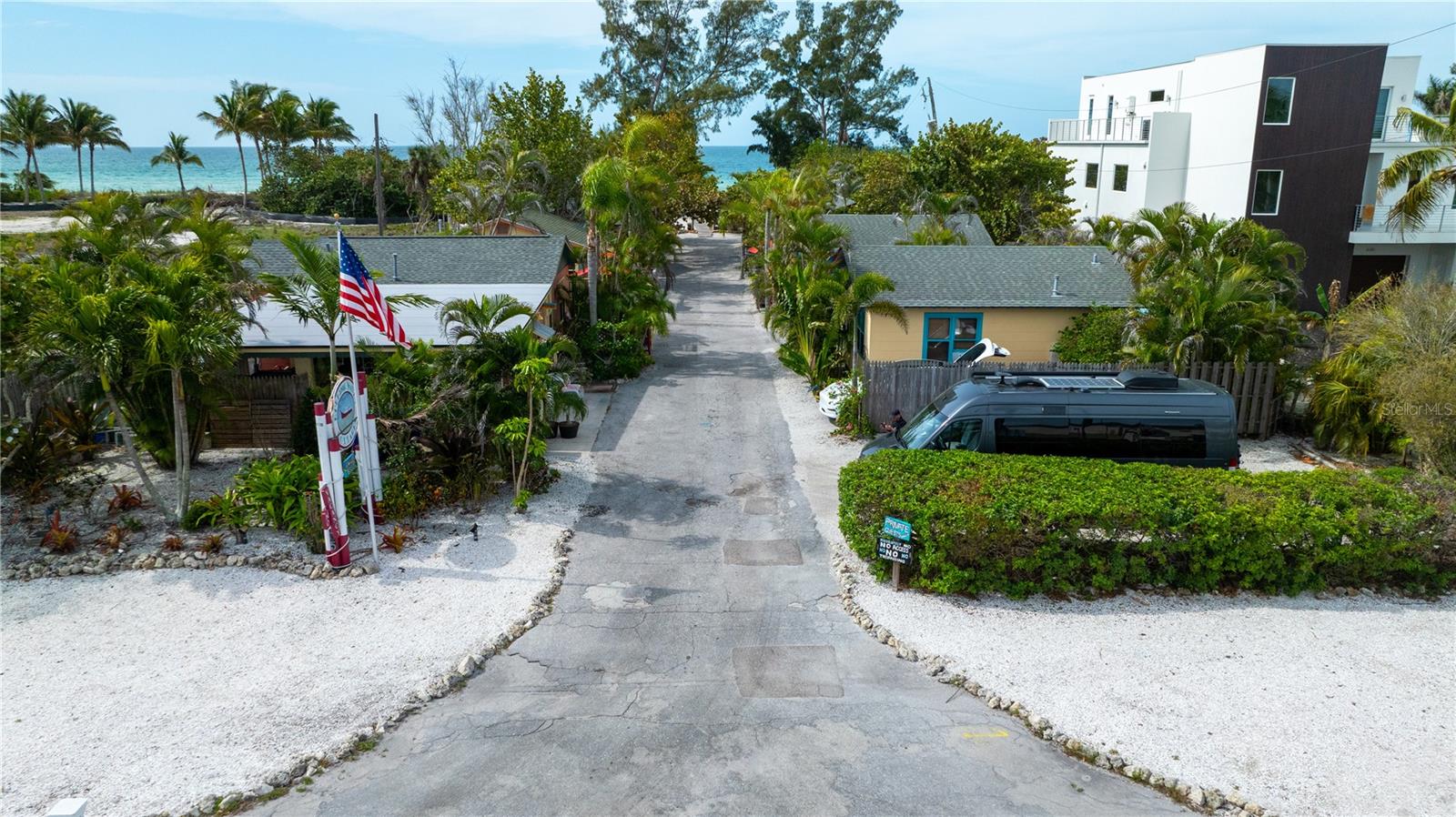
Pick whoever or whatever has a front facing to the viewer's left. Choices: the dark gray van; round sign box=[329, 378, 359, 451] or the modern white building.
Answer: the dark gray van

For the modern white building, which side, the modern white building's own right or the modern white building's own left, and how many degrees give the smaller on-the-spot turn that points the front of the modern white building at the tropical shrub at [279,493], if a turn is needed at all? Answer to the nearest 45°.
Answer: approximately 90° to the modern white building's own right

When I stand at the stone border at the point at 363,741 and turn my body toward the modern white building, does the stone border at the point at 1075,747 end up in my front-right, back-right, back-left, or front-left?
front-right

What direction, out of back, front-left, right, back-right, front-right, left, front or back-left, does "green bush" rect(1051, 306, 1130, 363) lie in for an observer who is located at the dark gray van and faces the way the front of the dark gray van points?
right

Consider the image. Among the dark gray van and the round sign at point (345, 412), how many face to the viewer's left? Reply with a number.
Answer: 1

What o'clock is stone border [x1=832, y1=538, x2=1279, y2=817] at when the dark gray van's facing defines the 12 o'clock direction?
The stone border is roughly at 9 o'clock from the dark gray van.

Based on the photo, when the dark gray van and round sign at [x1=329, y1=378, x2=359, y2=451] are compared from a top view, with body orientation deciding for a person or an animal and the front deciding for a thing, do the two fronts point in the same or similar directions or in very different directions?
very different directions

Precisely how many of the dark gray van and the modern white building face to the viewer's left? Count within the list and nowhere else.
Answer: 1

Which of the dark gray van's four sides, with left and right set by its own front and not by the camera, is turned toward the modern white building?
right

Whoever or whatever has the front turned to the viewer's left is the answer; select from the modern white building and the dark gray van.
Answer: the dark gray van

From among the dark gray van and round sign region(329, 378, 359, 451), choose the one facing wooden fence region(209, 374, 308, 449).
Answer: the dark gray van

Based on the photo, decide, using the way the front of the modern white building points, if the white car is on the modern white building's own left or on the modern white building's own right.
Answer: on the modern white building's own right

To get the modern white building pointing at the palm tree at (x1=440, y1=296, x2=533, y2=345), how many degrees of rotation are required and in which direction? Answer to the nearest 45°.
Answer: approximately 90° to its right

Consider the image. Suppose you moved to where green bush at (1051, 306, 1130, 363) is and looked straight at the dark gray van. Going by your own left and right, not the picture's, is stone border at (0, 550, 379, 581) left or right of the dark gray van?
right

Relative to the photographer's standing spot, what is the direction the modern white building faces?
facing the viewer and to the right of the viewer

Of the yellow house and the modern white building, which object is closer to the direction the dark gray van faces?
the yellow house

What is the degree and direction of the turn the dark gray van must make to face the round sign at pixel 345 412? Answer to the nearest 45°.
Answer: approximately 45° to its left

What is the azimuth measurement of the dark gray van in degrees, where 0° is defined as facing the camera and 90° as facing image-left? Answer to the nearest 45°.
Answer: approximately 90°
